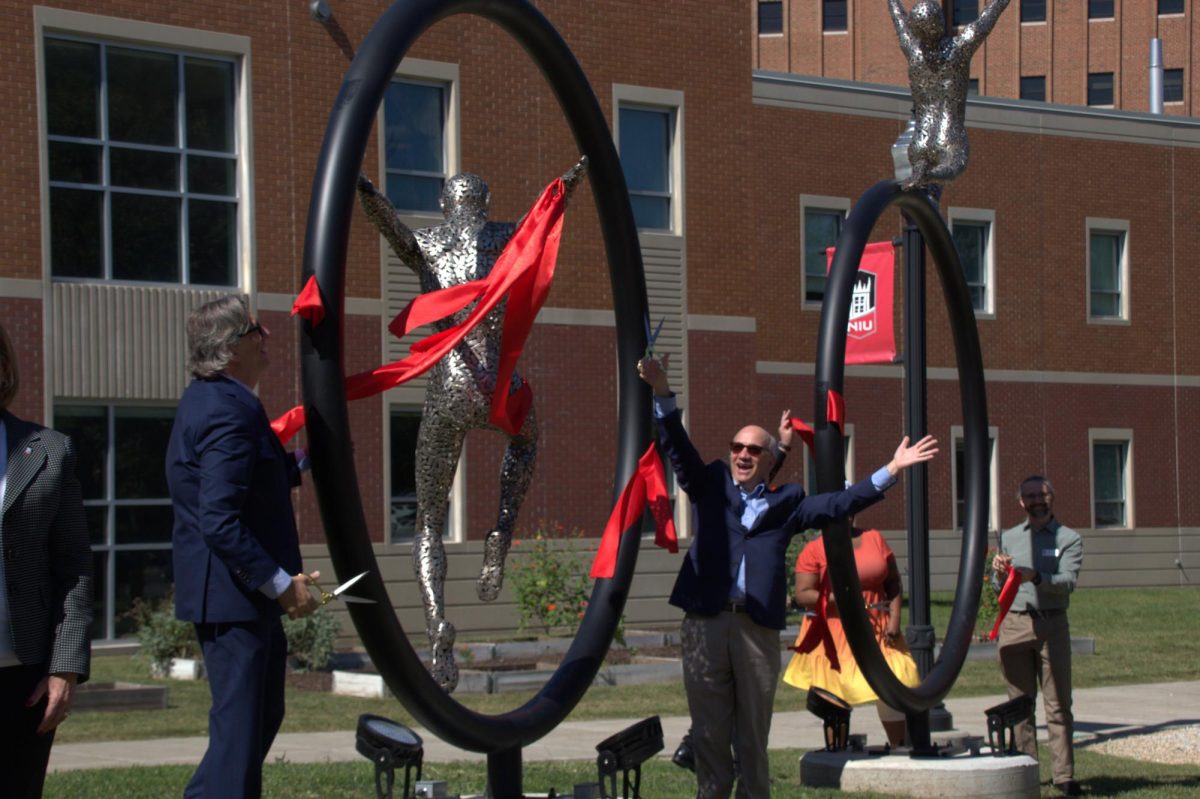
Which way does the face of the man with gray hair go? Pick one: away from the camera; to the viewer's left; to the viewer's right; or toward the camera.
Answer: to the viewer's right

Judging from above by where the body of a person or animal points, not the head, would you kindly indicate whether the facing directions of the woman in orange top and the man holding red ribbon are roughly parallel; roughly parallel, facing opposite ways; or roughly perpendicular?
roughly parallel

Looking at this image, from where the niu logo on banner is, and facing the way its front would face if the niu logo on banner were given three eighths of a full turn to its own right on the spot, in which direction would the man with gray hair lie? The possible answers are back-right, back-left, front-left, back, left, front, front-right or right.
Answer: back-left

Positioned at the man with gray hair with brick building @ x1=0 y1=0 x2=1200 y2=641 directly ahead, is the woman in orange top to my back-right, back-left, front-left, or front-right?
front-right

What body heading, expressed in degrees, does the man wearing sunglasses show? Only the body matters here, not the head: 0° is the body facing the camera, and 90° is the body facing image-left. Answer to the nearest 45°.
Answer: approximately 0°

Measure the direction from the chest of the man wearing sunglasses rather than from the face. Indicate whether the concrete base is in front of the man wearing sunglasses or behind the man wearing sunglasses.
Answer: behind

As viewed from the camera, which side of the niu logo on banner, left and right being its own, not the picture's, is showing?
front

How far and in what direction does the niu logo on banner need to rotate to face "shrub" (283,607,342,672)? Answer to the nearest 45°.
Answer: approximately 135° to its right

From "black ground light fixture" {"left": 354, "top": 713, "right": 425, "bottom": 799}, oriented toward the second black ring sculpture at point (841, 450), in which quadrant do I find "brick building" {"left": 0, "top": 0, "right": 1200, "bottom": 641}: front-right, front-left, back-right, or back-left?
front-left

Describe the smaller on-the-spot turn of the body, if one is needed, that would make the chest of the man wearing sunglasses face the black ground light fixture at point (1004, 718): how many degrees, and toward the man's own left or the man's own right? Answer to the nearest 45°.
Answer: approximately 135° to the man's own left
